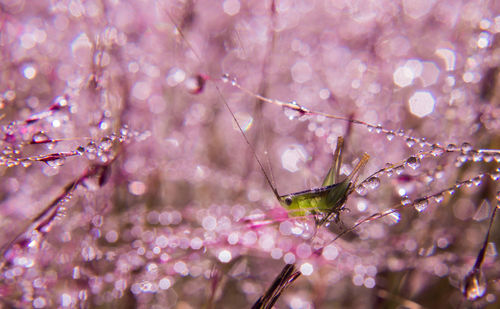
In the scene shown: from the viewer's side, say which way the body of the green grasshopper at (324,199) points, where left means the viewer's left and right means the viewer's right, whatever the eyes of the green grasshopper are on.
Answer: facing to the left of the viewer
